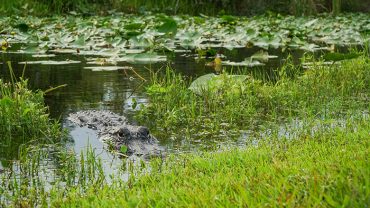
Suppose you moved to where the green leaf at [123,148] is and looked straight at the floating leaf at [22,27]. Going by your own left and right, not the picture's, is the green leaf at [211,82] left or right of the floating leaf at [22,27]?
right

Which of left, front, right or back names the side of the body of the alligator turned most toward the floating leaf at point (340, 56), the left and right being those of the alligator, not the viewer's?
left

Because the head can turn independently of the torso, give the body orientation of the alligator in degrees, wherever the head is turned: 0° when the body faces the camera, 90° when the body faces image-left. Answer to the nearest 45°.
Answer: approximately 315°

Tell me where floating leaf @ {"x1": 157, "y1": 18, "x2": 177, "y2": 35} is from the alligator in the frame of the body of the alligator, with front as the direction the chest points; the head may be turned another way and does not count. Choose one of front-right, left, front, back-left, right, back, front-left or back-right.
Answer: back-left

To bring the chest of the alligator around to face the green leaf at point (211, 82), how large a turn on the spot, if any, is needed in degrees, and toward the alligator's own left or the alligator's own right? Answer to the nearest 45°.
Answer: approximately 90° to the alligator's own left

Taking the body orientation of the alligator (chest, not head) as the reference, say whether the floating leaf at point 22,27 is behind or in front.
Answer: behind
